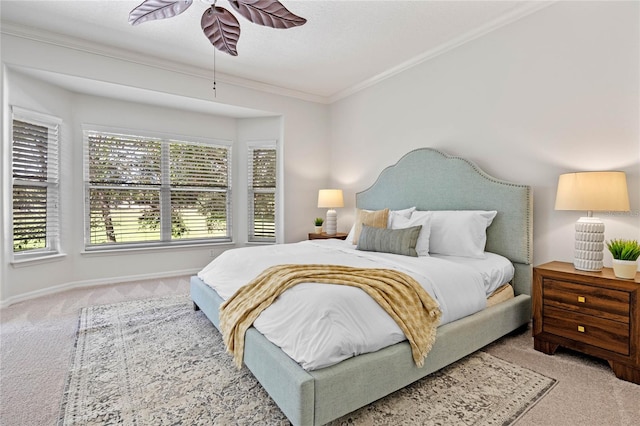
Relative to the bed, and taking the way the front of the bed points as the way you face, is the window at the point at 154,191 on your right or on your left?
on your right

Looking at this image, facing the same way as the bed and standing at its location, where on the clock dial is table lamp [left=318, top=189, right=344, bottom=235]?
The table lamp is roughly at 4 o'clock from the bed.

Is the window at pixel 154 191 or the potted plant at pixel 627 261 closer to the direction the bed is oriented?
the window

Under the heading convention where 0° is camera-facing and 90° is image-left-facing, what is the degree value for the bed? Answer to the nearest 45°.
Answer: approximately 45°

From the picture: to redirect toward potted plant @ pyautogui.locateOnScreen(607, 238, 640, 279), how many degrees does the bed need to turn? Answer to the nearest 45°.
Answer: approximately 135° to its left

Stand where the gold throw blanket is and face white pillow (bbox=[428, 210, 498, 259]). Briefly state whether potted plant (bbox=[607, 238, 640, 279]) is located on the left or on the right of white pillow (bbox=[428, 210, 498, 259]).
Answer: right
